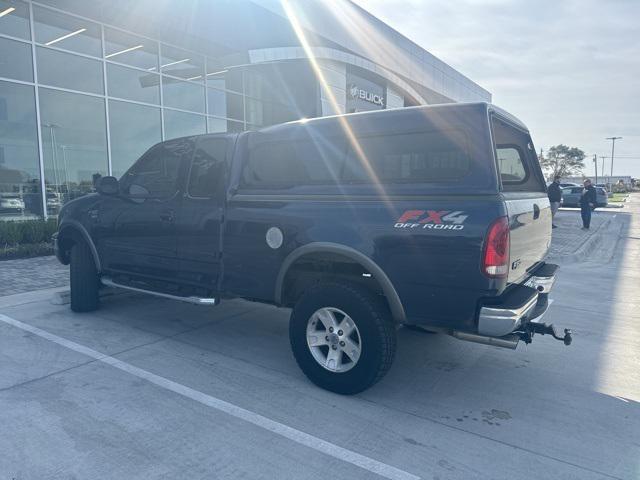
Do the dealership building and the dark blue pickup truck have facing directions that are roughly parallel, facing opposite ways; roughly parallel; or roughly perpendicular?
roughly parallel, facing opposite ways

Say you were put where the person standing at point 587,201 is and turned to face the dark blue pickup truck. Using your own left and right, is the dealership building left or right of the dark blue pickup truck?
right

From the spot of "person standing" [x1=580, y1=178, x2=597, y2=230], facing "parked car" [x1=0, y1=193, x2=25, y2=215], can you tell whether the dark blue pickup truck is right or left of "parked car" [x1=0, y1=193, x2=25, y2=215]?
left

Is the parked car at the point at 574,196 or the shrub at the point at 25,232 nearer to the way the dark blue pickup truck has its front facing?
the shrub

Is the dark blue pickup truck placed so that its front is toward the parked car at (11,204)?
yes

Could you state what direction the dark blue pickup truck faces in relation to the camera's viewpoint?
facing away from the viewer and to the left of the viewer

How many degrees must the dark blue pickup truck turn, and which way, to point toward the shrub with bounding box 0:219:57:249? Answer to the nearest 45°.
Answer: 0° — it already faces it

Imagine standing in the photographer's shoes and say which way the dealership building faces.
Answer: facing the viewer and to the right of the viewer

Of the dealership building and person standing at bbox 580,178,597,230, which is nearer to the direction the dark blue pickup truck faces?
the dealership building
